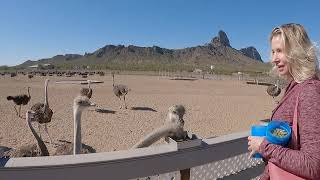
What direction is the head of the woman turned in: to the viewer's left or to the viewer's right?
to the viewer's left

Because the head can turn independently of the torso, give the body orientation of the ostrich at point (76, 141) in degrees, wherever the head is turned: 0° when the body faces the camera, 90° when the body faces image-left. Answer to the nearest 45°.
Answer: approximately 315°

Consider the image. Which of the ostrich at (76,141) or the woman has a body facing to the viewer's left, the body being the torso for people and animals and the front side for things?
the woman

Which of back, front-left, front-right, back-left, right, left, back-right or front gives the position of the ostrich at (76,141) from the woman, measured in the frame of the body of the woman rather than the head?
front-right

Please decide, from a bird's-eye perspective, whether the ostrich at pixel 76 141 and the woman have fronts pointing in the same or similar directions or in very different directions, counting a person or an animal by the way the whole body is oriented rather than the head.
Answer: very different directions

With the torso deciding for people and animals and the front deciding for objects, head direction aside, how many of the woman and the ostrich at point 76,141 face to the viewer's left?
1

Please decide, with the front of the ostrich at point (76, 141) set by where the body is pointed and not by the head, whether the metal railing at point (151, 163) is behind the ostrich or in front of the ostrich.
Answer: in front

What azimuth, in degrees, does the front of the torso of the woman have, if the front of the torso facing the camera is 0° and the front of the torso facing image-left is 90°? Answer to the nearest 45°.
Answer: approximately 90°
